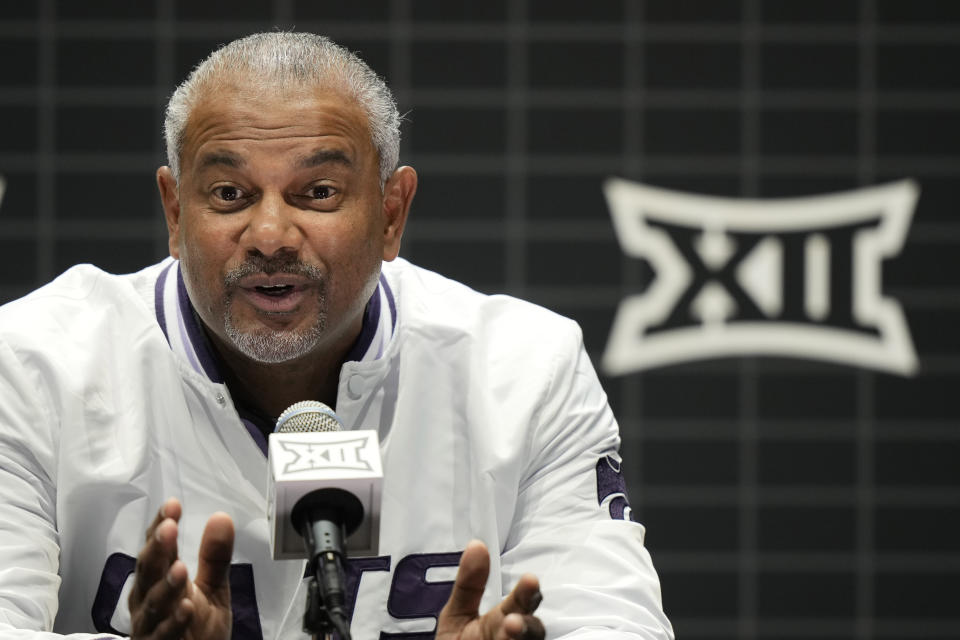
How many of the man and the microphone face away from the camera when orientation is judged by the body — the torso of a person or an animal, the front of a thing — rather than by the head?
1

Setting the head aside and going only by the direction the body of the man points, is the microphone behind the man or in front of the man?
in front

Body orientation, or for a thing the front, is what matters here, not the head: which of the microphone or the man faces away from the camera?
the microphone

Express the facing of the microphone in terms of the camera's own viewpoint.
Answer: facing away from the viewer

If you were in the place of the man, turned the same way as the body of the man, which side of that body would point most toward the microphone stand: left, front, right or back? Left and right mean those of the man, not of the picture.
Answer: front

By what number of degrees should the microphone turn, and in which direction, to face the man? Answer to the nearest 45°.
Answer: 0° — it already faces them

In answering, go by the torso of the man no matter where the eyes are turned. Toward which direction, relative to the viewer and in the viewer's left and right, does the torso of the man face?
facing the viewer

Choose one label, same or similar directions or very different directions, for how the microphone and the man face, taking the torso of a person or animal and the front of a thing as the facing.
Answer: very different directions

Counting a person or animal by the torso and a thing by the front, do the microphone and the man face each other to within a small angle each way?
yes
